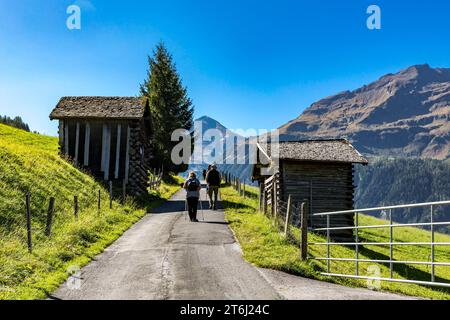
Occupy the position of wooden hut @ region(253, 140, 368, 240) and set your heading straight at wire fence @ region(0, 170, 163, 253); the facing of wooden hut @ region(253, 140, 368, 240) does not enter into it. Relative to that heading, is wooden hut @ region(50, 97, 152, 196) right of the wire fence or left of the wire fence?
right

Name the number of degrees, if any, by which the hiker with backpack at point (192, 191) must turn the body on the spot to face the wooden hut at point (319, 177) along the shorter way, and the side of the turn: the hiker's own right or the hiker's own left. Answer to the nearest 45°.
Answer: approximately 45° to the hiker's own right

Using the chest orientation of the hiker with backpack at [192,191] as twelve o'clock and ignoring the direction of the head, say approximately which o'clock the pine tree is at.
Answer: The pine tree is roughly at 12 o'clock from the hiker with backpack.

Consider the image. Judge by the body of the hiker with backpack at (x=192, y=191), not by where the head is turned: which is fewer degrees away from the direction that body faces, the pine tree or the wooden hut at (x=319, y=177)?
the pine tree

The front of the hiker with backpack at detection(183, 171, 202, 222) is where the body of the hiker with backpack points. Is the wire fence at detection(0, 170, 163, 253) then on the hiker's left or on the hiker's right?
on the hiker's left

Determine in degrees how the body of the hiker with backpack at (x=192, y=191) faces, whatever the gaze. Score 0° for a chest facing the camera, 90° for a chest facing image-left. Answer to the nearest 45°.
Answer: approximately 180°

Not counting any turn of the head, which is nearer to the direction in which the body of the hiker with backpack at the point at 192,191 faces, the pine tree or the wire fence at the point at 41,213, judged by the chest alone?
the pine tree

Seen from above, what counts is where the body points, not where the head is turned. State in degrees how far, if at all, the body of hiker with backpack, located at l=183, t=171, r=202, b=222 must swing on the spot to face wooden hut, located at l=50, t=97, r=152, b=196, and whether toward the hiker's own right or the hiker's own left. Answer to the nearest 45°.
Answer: approximately 45° to the hiker's own left
